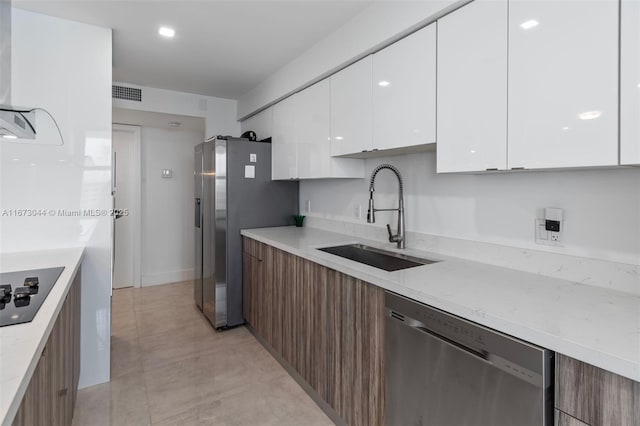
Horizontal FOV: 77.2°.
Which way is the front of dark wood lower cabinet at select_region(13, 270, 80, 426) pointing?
to the viewer's right

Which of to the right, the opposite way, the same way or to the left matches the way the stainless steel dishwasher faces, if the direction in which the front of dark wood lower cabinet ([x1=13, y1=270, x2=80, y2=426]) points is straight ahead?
the opposite way

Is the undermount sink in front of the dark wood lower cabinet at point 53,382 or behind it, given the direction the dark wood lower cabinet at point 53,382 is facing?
in front

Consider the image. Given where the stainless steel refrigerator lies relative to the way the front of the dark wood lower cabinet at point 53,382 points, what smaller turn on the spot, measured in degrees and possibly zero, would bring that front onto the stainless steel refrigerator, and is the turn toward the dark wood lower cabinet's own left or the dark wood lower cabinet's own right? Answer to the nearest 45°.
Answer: approximately 45° to the dark wood lower cabinet's own left

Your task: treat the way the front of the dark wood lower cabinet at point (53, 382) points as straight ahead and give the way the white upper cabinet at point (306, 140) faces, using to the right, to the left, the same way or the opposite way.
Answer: the opposite way

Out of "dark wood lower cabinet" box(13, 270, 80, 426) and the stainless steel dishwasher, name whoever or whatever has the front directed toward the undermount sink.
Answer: the dark wood lower cabinet

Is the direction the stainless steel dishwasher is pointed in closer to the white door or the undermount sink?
the white door

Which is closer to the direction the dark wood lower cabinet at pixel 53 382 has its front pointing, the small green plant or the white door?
the small green plant

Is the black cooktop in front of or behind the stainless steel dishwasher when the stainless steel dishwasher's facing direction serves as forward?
in front

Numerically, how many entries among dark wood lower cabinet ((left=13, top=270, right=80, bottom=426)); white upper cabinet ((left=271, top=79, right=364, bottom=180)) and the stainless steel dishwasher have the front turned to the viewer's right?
1

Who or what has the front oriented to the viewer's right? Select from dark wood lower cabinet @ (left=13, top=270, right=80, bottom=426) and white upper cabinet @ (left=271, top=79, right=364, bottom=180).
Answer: the dark wood lower cabinet

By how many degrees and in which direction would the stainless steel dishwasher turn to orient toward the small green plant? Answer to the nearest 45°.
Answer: approximately 90° to its right
